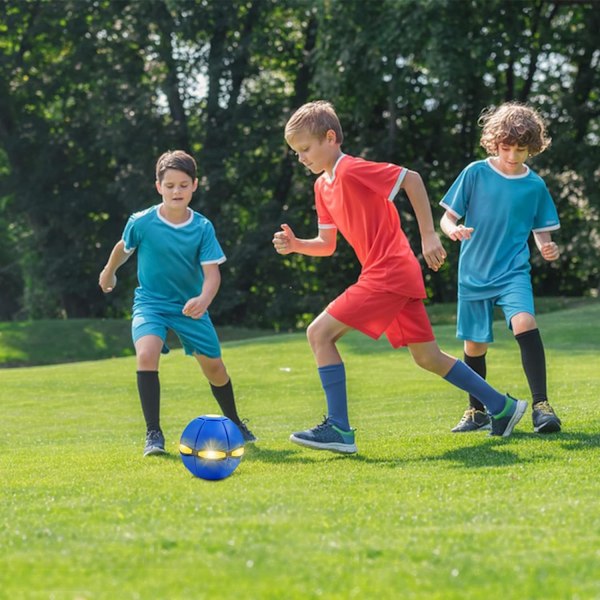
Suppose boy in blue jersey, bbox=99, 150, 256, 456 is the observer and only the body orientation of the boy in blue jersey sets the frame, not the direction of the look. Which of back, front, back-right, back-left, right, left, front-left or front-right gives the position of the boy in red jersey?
front-left

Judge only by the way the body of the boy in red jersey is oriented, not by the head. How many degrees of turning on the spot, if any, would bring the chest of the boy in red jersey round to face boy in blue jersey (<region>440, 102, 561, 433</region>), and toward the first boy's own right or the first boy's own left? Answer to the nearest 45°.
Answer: approximately 135° to the first boy's own right

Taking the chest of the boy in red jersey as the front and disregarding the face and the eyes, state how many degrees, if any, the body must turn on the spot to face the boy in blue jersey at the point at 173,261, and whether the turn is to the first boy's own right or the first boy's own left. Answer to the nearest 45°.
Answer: approximately 45° to the first boy's own right

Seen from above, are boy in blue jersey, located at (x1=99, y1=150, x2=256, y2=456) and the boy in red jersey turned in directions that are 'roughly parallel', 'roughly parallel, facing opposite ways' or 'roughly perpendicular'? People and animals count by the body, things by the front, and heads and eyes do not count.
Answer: roughly perpendicular

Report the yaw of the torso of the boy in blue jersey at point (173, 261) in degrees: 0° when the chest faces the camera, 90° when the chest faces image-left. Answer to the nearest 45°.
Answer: approximately 0°

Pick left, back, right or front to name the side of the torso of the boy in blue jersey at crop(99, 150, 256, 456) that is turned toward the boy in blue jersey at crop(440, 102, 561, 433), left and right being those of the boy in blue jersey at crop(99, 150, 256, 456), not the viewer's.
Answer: left

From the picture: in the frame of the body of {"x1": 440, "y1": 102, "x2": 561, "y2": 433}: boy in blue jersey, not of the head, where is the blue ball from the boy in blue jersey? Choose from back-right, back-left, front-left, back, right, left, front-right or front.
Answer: front-right

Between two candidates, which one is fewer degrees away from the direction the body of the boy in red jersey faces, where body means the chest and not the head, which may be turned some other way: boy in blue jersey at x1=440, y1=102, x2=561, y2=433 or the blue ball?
the blue ball

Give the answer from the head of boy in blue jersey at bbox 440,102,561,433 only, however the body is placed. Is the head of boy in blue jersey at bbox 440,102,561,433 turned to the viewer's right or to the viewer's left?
to the viewer's left

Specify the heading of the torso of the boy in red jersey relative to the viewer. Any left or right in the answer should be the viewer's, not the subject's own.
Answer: facing to the left of the viewer

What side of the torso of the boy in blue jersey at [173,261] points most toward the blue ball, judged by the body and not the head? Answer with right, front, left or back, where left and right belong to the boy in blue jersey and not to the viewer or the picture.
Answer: front

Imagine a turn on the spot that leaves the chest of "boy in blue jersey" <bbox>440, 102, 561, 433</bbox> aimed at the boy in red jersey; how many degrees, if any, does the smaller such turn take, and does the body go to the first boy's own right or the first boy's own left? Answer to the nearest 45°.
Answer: approximately 45° to the first boy's own right
